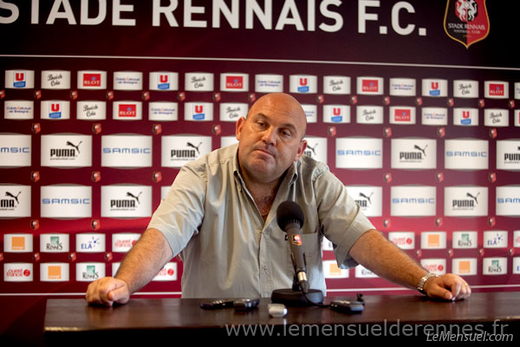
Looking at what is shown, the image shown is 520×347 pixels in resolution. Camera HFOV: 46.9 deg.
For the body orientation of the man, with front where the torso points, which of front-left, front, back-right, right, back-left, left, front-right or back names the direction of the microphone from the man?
front

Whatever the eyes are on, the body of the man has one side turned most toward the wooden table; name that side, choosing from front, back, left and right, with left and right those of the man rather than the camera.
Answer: front

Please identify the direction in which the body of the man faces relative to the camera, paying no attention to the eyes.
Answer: toward the camera
